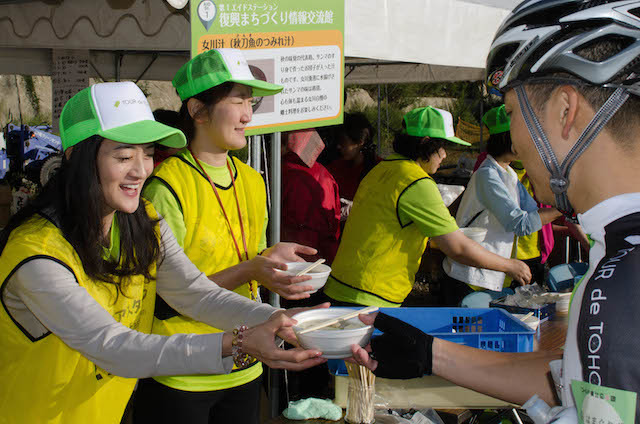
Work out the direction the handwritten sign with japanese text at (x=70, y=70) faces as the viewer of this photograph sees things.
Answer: facing the viewer

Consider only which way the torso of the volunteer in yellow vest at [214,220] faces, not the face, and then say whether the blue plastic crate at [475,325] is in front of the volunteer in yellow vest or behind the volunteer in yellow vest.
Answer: in front

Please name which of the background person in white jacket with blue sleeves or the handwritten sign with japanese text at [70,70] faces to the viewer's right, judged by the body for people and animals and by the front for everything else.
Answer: the background person in white jacket with blue sleeves

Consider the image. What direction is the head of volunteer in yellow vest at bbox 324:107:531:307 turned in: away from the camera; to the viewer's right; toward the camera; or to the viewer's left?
to the viewer's right

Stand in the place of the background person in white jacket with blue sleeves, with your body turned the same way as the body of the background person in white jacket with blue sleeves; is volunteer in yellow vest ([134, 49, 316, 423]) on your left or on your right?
on your right

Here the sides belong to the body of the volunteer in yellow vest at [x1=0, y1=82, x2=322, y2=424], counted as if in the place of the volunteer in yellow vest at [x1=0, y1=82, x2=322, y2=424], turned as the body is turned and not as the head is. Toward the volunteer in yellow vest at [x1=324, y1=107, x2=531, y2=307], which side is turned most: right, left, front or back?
left

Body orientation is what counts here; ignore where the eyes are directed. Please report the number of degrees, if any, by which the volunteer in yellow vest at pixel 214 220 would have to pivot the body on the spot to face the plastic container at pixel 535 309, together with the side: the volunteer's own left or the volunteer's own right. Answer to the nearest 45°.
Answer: approximately 45° to the volunteer's own left

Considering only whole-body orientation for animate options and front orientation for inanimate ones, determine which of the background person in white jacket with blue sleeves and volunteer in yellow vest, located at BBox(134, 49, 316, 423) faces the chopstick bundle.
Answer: the volunteer in yellow vest

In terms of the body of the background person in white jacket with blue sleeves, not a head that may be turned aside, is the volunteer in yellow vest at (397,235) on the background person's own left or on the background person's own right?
on the background person's own right

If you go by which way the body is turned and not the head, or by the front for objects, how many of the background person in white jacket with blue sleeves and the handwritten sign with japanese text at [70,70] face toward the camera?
1

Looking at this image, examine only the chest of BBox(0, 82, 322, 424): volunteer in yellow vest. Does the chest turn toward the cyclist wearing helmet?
yes

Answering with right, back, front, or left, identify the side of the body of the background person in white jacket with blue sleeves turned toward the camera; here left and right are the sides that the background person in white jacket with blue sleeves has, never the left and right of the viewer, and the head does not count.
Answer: right

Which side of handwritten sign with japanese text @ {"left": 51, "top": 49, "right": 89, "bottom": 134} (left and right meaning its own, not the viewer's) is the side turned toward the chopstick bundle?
front

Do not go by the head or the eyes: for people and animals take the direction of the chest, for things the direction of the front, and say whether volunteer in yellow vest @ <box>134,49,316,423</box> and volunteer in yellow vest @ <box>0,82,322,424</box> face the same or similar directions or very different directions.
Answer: same or similar directions

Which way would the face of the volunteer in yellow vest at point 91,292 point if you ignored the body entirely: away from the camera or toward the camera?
toward the camera

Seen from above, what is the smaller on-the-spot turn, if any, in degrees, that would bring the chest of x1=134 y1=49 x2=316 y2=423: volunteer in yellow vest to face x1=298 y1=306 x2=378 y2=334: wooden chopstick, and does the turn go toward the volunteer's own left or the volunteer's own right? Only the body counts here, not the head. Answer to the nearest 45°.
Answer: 0° — they already face it
